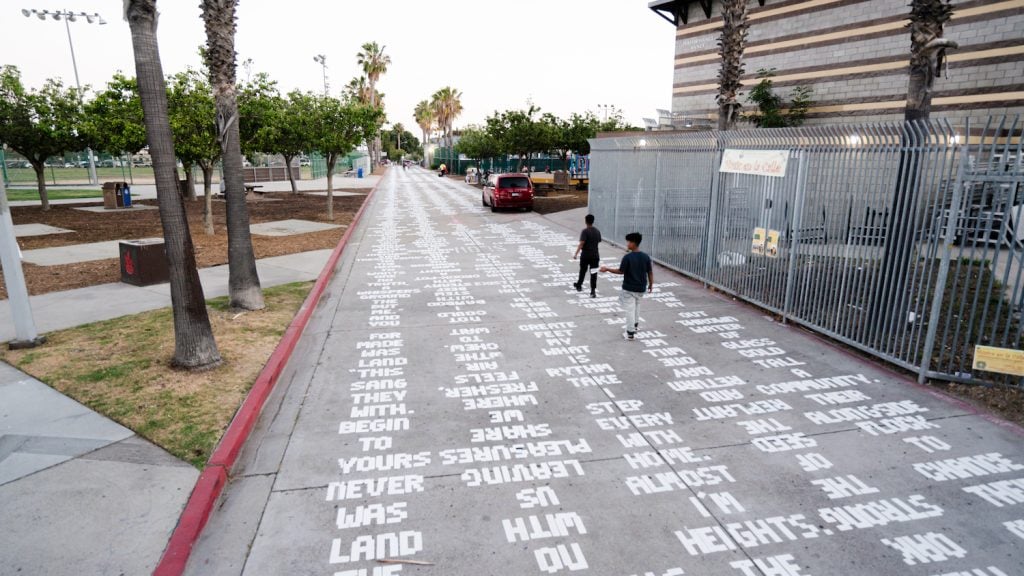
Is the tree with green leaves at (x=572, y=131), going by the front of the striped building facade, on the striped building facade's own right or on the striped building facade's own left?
on the striped building facade's own right

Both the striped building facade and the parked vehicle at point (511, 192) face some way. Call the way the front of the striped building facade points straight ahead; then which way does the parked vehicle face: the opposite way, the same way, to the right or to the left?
to the right

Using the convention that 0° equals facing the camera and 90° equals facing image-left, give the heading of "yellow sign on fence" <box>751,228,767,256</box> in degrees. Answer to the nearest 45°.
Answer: approximately 45°

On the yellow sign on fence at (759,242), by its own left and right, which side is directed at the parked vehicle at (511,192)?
right

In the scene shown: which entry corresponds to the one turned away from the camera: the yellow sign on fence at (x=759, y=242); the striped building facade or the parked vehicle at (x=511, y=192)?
the parked vehicle

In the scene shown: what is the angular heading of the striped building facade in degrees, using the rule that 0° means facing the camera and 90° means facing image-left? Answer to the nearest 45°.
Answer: approximately 45°

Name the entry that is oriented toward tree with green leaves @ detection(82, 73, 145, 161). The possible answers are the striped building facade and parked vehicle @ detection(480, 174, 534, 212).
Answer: the striped building facade

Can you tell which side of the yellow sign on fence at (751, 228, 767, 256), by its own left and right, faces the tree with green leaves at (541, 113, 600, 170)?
right

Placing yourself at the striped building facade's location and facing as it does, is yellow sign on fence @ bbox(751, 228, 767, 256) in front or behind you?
in front

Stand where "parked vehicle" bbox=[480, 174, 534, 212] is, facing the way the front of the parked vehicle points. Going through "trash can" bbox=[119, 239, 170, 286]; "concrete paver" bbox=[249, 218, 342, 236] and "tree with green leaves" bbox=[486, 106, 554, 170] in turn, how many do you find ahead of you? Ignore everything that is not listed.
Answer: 1

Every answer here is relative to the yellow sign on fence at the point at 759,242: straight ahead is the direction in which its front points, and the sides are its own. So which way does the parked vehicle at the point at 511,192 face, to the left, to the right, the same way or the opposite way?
to the right

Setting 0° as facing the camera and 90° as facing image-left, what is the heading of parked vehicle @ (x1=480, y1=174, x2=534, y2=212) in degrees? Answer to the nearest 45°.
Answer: approximately 180°
